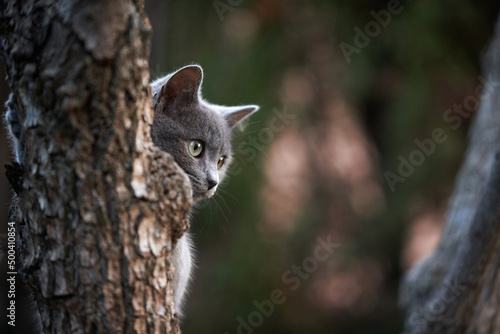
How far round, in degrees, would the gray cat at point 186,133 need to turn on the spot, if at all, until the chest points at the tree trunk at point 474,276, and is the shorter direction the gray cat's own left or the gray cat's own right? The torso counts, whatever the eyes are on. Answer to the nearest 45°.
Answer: approximately 45° to the gray cat's own left

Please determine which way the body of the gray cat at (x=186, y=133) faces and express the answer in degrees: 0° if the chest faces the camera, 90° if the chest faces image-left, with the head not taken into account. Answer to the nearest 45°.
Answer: approximately 315°
